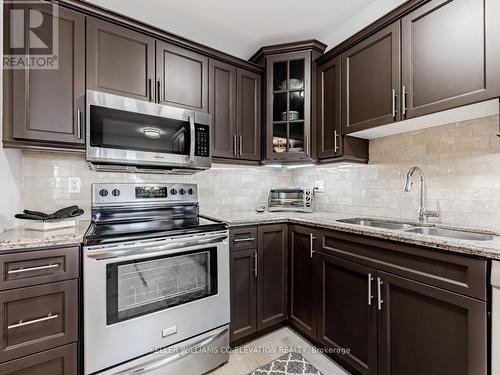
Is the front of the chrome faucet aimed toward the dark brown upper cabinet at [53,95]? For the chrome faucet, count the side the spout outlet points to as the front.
yes

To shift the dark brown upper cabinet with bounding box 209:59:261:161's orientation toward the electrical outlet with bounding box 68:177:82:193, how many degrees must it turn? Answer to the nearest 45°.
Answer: approximately 135° to its right

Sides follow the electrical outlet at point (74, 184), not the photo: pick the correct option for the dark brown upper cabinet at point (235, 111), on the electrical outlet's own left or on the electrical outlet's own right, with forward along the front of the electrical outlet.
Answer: on the electrical outlet's own left

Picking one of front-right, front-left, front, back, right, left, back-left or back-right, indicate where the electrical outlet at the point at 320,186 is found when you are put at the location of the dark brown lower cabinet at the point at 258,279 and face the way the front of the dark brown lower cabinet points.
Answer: left

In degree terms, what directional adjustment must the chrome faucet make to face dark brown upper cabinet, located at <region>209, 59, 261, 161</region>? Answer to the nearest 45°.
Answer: approximately 45° to its right

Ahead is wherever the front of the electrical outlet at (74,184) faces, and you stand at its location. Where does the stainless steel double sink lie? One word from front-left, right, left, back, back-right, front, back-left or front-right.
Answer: front-left

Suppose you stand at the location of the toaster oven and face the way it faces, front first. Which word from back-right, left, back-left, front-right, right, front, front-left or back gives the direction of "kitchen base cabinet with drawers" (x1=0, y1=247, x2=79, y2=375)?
front-right

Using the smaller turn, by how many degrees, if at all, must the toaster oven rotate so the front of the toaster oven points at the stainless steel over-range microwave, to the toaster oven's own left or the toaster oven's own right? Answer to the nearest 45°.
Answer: approximately 45° to the toaster oven's own right

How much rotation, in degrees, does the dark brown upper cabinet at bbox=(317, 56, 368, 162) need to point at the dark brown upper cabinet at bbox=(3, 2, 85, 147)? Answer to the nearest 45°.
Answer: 0° — it already faces it

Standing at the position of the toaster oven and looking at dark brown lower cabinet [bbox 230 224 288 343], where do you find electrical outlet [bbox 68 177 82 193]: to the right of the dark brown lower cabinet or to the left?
right

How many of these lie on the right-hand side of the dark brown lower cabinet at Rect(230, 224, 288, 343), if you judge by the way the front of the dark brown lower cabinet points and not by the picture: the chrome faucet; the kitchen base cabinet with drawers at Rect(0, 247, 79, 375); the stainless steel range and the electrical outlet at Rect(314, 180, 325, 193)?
2

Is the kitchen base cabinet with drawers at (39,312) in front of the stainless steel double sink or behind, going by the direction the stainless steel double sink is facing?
in front
